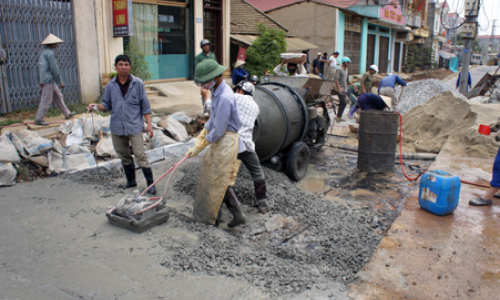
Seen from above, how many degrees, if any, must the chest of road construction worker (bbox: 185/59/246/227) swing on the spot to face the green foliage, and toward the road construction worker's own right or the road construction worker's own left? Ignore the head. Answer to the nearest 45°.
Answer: approximately 90° to the road construction worker's own right

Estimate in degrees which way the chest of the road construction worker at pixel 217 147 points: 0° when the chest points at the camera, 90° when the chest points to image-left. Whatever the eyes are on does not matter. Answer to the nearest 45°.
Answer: approximately 90°

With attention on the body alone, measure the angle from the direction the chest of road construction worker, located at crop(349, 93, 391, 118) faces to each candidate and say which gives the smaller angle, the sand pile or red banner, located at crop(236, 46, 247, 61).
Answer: the sand pile

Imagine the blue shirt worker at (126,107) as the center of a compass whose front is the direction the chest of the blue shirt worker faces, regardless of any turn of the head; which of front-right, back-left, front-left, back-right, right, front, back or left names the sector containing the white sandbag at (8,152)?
back-right
